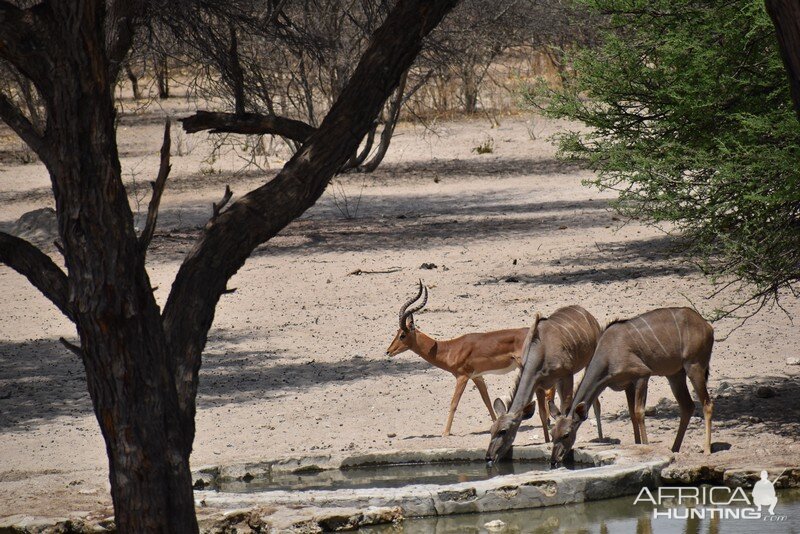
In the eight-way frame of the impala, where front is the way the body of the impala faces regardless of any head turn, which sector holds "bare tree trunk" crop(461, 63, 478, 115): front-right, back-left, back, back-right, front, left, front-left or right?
right

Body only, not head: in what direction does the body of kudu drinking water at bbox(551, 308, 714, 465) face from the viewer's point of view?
to the viewer's left

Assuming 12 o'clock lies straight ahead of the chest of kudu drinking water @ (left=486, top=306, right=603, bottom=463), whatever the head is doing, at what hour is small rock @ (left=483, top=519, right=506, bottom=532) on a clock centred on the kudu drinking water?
The small rock is roughly at 11 o'clock from the kudu drinking water.

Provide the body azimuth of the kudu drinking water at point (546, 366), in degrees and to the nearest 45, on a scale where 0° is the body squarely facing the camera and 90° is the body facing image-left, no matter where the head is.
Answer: approximately 45°

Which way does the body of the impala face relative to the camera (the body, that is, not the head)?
to the viewer's left

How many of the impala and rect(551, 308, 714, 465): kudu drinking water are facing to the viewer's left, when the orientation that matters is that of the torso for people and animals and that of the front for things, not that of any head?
2

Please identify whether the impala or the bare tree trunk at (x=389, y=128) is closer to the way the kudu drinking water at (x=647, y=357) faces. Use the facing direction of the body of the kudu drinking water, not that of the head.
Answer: the impala

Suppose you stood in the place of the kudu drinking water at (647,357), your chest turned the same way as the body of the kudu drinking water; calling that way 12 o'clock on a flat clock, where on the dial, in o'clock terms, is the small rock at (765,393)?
The small rock is roughly at 4 o'clock from the kudu drinking water.

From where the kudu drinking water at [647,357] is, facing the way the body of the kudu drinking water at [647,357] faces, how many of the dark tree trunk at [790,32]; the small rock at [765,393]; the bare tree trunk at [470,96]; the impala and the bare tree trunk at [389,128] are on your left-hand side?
1

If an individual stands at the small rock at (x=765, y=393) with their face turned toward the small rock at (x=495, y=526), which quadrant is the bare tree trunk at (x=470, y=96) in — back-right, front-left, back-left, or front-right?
back-right

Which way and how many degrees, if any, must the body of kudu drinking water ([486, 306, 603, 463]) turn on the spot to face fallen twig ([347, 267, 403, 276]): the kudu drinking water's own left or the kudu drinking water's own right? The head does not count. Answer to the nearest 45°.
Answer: approximately 135° to the kudu drinking water's own right

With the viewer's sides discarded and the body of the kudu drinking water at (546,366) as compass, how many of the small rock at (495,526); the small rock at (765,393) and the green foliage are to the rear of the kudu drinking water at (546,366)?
2

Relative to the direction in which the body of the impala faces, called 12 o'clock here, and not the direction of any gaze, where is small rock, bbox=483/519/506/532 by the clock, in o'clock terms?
The small rock is roughly at 9 o'clock from the impala.

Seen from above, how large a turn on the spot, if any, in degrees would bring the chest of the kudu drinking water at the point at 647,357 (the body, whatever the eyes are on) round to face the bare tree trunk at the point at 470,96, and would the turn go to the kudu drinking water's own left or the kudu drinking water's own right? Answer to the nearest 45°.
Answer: approximately 90° to the kudu drinking water's own right
